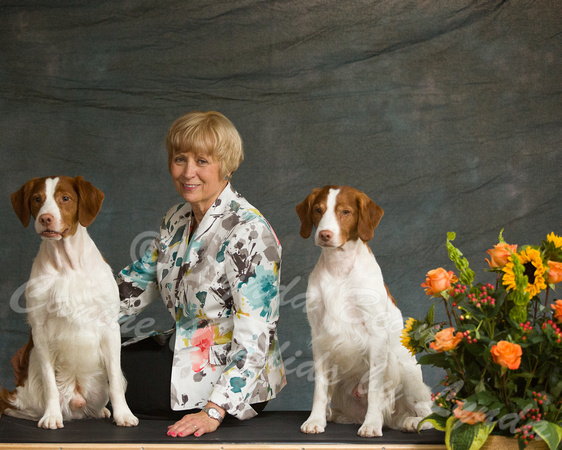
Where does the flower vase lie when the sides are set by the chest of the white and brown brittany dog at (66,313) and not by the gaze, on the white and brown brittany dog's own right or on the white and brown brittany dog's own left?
on the white and brown brittany dog's own left

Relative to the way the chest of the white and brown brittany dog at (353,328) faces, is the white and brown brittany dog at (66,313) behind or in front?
in front

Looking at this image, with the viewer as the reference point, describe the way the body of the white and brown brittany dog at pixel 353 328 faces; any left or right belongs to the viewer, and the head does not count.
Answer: facing the viewer and to the left of the viewer

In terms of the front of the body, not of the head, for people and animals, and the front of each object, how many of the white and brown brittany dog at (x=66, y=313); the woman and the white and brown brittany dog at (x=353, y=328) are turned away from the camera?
0

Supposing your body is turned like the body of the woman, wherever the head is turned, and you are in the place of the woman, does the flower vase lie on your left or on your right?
on your left

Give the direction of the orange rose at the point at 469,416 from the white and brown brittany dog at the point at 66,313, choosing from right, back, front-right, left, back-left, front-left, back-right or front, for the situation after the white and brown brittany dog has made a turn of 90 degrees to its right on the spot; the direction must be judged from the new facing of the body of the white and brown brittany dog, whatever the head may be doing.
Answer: back-left

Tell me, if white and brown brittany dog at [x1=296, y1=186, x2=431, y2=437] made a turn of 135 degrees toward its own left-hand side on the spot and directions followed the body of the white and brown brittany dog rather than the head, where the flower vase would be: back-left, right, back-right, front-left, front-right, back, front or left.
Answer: front-right

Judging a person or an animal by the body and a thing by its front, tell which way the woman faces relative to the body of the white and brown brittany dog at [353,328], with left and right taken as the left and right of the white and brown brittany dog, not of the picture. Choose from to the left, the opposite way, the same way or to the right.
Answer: the same way

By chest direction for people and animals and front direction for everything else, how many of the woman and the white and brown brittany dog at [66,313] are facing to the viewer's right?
0

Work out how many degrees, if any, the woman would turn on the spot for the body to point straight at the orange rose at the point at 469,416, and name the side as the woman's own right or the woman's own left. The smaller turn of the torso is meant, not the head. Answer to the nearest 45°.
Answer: approximately 90° to the woman's own left

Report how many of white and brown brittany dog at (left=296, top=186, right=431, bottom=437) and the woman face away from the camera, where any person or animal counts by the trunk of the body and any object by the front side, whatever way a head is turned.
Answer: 0

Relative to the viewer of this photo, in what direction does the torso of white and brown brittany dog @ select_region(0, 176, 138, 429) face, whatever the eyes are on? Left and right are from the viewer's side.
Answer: facing the viewer
